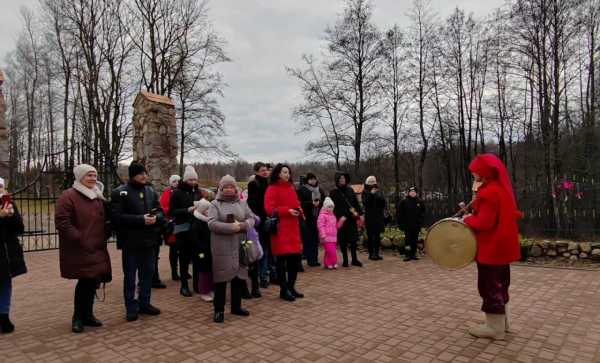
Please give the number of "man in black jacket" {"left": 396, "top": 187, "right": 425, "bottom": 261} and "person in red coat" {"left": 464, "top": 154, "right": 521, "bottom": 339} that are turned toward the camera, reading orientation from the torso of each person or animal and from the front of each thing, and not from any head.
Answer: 1

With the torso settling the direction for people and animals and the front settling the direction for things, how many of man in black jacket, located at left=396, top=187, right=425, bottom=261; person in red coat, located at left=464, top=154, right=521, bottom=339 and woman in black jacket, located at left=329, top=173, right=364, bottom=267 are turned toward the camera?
2

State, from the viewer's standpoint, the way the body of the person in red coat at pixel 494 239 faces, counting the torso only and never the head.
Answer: to the viewer's left

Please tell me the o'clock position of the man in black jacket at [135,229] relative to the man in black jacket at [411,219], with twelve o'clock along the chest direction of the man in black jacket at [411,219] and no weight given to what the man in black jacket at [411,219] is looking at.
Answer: the man in black jacket at [135,229] is roughly at 1 o'clock from the man in black jacket at [411,219].

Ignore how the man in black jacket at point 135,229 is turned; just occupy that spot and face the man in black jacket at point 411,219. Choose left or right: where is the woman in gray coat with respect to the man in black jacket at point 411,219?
right

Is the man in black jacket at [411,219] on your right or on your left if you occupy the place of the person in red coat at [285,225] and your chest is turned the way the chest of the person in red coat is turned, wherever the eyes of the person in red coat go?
on your left
